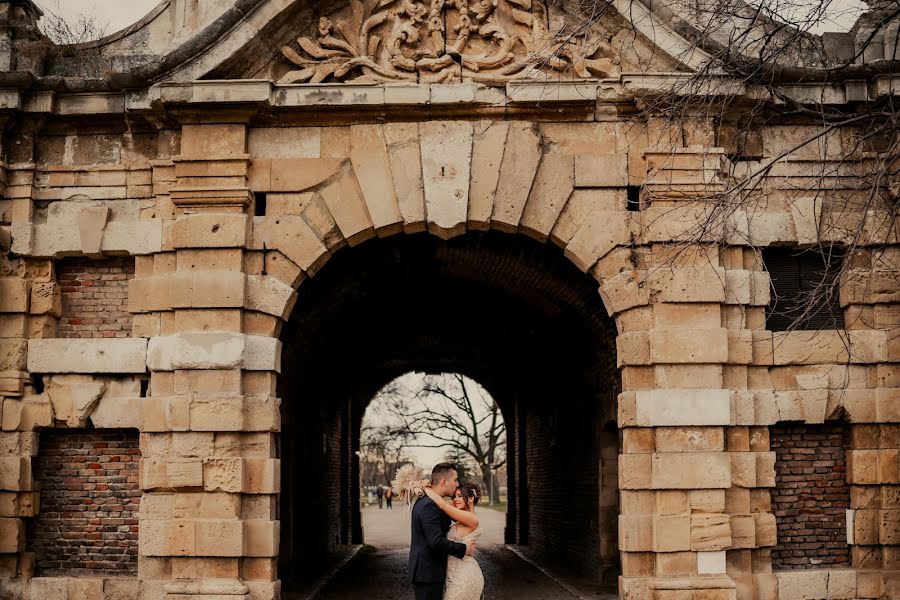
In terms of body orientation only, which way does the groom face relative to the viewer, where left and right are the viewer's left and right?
facing to the right of the viewer

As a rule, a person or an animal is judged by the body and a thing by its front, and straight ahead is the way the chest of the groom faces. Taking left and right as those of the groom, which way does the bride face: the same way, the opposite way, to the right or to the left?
the opposite way

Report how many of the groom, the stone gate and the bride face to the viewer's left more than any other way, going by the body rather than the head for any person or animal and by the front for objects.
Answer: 1

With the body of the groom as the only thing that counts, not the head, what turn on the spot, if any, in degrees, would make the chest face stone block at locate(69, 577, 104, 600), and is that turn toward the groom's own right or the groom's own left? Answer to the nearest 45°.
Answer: approximately 135° to the groom's own left

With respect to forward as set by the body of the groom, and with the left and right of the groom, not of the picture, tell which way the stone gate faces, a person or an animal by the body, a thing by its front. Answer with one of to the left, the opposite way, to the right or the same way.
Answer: to the right

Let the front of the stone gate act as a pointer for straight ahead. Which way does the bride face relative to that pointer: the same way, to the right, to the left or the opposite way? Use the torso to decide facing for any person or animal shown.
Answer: to the right

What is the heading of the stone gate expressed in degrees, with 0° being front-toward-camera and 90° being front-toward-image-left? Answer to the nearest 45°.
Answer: approximately 0°

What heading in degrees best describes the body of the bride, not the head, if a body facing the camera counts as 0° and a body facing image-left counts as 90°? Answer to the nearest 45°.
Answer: approximately 90°

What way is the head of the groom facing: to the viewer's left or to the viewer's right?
to the viewer's right

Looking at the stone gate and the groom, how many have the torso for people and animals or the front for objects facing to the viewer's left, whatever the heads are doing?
0
